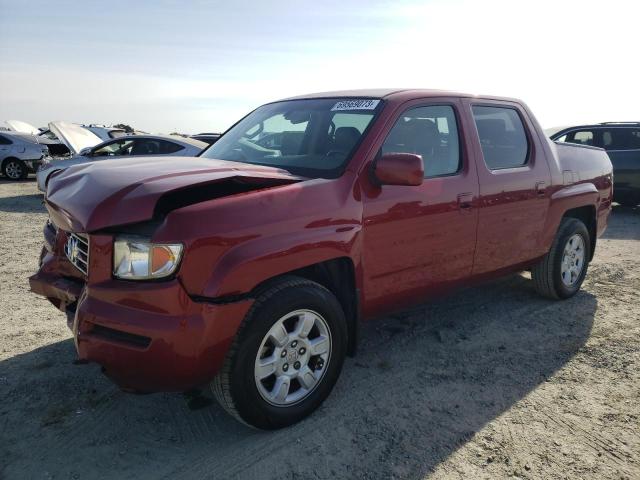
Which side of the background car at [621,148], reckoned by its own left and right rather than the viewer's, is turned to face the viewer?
left

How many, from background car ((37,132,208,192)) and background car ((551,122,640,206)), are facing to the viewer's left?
2

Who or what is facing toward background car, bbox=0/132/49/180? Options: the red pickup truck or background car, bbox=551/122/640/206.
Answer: background car, bbox=551/122/640/206

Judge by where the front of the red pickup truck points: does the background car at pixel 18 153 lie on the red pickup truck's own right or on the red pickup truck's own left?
on the red pickup truck's own right

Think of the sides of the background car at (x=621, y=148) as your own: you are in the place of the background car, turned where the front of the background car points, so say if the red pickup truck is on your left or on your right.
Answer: on your left

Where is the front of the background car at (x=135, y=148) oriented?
to the viewer's left

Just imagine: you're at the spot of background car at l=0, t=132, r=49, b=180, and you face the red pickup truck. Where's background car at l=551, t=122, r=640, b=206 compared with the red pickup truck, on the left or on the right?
left

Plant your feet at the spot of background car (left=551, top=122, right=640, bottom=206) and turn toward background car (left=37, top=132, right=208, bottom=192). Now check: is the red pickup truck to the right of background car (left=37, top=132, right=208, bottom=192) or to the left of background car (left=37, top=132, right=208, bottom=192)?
left

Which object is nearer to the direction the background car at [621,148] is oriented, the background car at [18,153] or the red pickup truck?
the background car

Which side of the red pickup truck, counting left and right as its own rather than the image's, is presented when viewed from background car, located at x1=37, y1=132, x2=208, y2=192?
right
